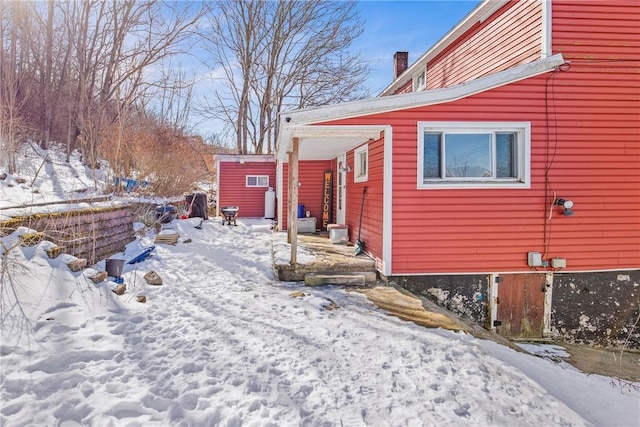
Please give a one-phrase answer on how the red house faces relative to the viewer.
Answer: facing to the left of the viewer

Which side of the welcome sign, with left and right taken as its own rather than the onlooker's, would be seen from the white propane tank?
right

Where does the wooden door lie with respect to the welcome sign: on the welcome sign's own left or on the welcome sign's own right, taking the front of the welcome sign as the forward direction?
on the welcome sign's own left

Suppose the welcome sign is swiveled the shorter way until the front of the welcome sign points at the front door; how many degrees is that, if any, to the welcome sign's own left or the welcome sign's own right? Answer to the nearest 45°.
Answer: approximately 45° to the welcome sign's own left

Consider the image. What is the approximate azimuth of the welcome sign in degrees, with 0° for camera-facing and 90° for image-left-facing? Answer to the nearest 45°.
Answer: approximately 45°
